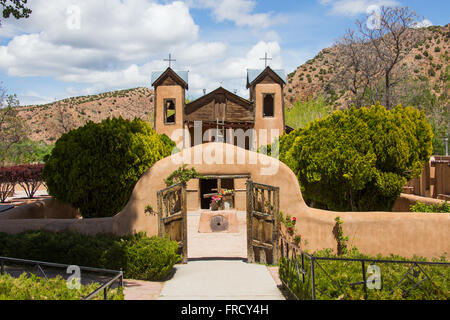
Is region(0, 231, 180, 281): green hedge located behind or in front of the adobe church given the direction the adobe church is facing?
in front

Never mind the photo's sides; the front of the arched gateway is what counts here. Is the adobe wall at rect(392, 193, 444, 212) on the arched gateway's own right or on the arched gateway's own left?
on the arched gateway's own left

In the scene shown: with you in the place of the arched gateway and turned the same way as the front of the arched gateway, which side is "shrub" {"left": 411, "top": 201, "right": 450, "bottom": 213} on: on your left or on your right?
on your left

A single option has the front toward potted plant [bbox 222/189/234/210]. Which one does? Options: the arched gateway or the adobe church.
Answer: the adobe church

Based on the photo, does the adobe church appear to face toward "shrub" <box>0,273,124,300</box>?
yes

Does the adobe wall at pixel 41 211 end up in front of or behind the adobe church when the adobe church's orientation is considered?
in front

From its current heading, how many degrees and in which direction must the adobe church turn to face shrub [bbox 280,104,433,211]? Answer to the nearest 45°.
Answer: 0° — it already faces it

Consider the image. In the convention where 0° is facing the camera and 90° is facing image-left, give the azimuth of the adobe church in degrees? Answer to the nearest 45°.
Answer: approximately 0°

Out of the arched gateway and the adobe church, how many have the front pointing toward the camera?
2

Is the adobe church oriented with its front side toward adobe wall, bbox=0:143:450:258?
yes
